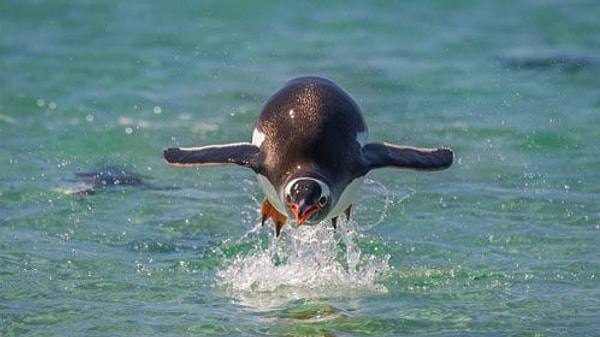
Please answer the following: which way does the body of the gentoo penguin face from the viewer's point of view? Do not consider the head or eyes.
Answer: toward the camera
